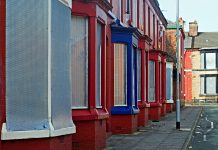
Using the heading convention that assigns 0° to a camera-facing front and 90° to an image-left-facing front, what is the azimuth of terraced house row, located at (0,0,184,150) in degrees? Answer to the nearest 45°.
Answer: approximately 315°
